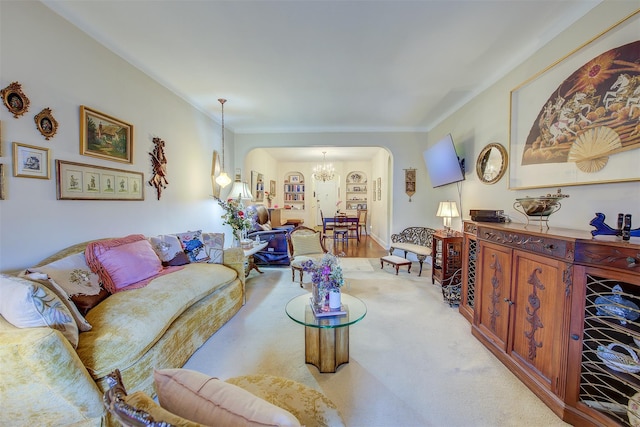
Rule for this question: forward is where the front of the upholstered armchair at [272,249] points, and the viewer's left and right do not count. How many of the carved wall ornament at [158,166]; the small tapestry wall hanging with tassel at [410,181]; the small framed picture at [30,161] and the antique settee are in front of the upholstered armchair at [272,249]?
2

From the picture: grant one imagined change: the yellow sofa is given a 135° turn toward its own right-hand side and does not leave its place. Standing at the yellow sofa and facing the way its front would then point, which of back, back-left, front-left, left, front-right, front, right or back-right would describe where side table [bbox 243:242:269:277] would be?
back-right

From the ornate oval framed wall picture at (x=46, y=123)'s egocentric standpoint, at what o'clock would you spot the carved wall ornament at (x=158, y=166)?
the carved wall ornament at (x=158, y=166) is roughly at 9 o'clock from the ornate oval framed wall picture at (x=46, y=123).

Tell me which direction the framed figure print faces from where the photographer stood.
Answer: facing the viewer and to the right of the viewer

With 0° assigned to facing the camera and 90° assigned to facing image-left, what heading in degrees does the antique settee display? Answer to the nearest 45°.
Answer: approximately 45°

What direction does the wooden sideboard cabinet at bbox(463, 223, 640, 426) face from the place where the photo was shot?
facing the viewer and to the left of the viewer

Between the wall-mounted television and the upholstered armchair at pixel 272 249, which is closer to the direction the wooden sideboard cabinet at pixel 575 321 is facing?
the upholstered armchair

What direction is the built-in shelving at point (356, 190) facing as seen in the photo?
toward the camera

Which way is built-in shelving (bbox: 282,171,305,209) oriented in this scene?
toward the camera

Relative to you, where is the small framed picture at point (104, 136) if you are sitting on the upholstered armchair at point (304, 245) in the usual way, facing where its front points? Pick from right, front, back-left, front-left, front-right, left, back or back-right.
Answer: right

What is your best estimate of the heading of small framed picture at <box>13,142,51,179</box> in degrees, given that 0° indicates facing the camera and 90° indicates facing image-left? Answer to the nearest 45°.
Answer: approximately 315°

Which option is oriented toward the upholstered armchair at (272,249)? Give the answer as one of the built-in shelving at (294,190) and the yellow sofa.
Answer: the built-in shelving

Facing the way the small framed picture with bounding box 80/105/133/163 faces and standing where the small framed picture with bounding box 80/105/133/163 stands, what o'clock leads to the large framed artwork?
The large framed artwork is roughly at 12 o'clock from the small framed picture.

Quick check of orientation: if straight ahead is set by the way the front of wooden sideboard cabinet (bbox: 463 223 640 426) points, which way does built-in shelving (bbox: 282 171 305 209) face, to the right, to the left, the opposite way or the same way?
to the left
